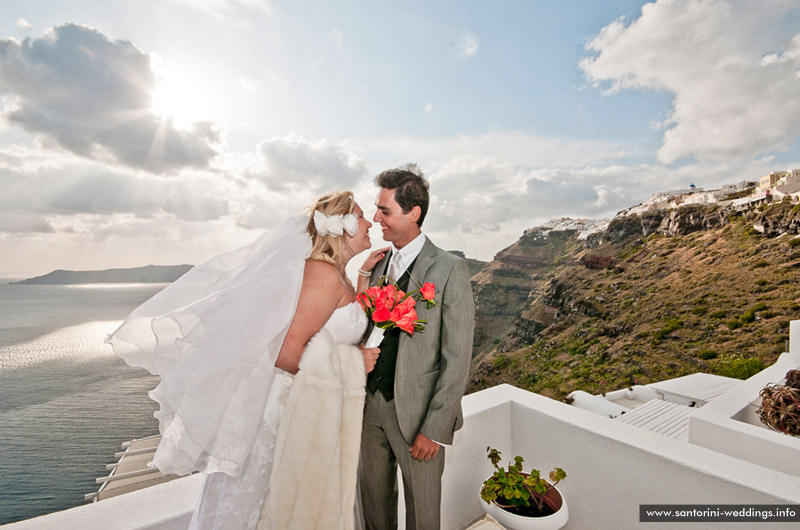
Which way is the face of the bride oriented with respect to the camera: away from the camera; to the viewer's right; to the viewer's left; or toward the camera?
to the viewer's right

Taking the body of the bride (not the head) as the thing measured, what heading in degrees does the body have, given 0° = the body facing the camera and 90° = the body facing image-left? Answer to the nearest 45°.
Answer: approximately 270°

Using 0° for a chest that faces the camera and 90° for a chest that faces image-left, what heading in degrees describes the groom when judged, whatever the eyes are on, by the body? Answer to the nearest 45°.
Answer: approximately 45°

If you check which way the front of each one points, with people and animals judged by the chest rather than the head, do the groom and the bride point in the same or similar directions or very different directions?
very different directions

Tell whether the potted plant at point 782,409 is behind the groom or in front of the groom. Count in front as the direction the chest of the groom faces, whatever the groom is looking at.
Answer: behind

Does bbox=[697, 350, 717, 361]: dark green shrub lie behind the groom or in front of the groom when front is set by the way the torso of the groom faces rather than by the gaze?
behind
